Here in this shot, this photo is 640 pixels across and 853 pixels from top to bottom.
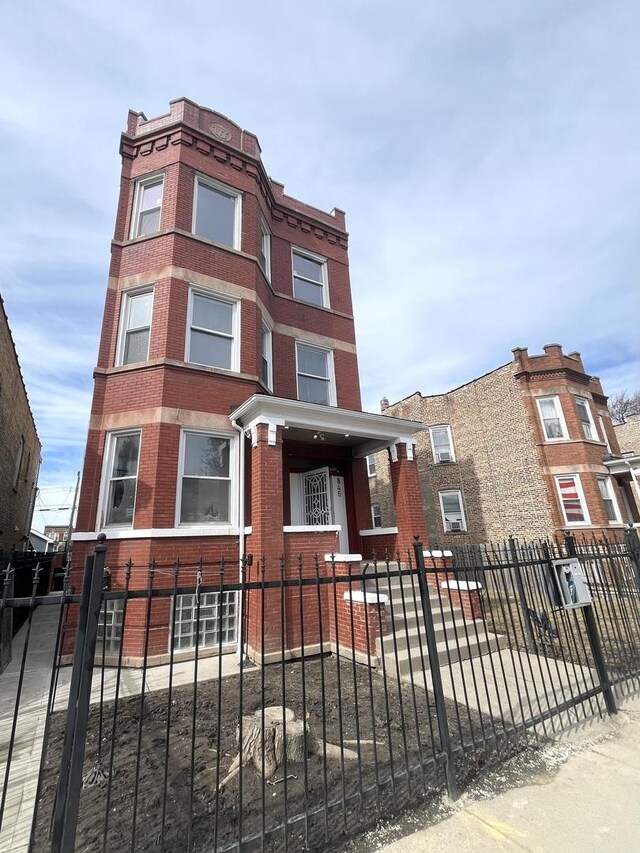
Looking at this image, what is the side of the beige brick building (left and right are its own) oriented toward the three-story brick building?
right

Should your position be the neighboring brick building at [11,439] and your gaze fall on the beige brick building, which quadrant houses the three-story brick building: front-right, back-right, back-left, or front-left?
front-right

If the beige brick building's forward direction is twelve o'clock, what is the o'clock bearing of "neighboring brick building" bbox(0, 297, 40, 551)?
The neighboring brick building is roughly at 3 o'clock from the beige brick building.

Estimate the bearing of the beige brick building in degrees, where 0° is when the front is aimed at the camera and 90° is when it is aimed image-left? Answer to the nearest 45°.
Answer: approximately 315°

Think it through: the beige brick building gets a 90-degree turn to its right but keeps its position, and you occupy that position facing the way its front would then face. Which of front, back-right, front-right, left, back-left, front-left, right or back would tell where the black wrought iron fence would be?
front-left
